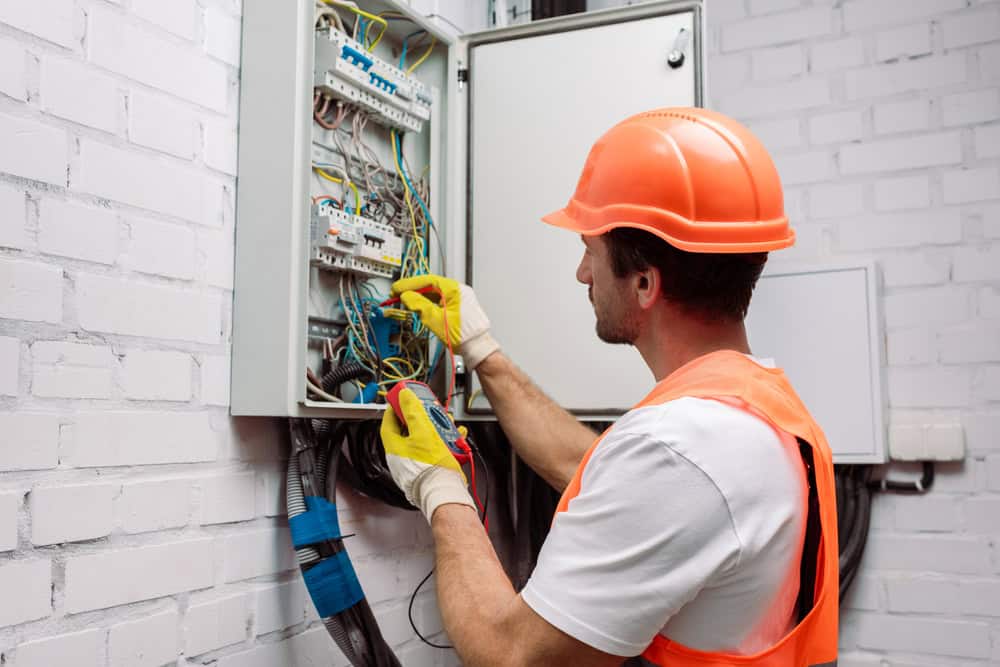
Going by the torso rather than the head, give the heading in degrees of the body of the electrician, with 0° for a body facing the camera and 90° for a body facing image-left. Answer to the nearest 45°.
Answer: approximately 135°
